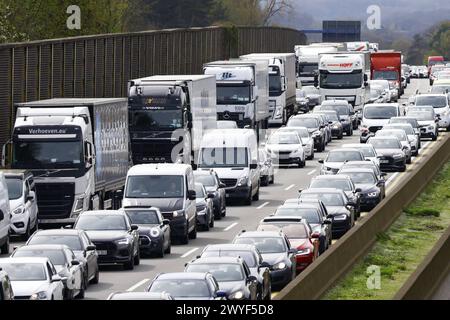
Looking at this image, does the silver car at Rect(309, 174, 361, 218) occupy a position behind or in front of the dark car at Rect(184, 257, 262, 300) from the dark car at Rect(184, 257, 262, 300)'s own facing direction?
behind

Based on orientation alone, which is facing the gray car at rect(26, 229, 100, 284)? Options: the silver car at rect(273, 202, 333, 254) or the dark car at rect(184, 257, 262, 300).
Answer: the silver car at rect(273, 202, 333, 254)

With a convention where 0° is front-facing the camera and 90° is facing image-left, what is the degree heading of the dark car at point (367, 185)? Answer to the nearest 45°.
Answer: approximately 45°

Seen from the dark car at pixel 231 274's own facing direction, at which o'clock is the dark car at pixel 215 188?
the dark car at pixel 215 188 is roughly at 6 o'clock from the dark car at pixel 231 274.

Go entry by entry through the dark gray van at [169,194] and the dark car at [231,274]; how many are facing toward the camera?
2

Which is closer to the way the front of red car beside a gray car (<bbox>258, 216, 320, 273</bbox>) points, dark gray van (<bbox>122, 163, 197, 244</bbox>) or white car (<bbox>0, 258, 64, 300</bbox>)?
the white car
